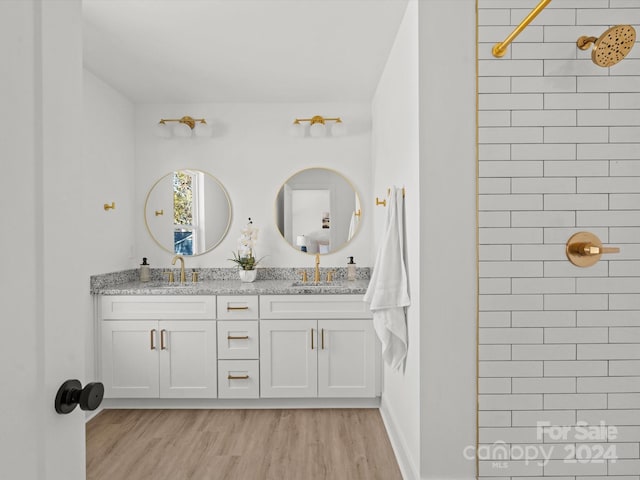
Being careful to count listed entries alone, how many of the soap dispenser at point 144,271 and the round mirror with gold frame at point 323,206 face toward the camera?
2

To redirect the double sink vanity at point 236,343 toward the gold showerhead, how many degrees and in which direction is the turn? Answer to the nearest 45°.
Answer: approximately 45° to its left

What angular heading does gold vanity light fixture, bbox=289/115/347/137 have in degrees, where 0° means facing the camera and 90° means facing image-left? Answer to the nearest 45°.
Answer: approximately 0°

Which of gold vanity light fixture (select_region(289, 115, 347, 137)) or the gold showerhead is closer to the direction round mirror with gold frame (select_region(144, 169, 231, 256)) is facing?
the gold showerhead

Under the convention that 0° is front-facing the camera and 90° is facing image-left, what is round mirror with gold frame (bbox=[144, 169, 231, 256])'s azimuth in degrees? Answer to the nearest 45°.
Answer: approximately 0°
